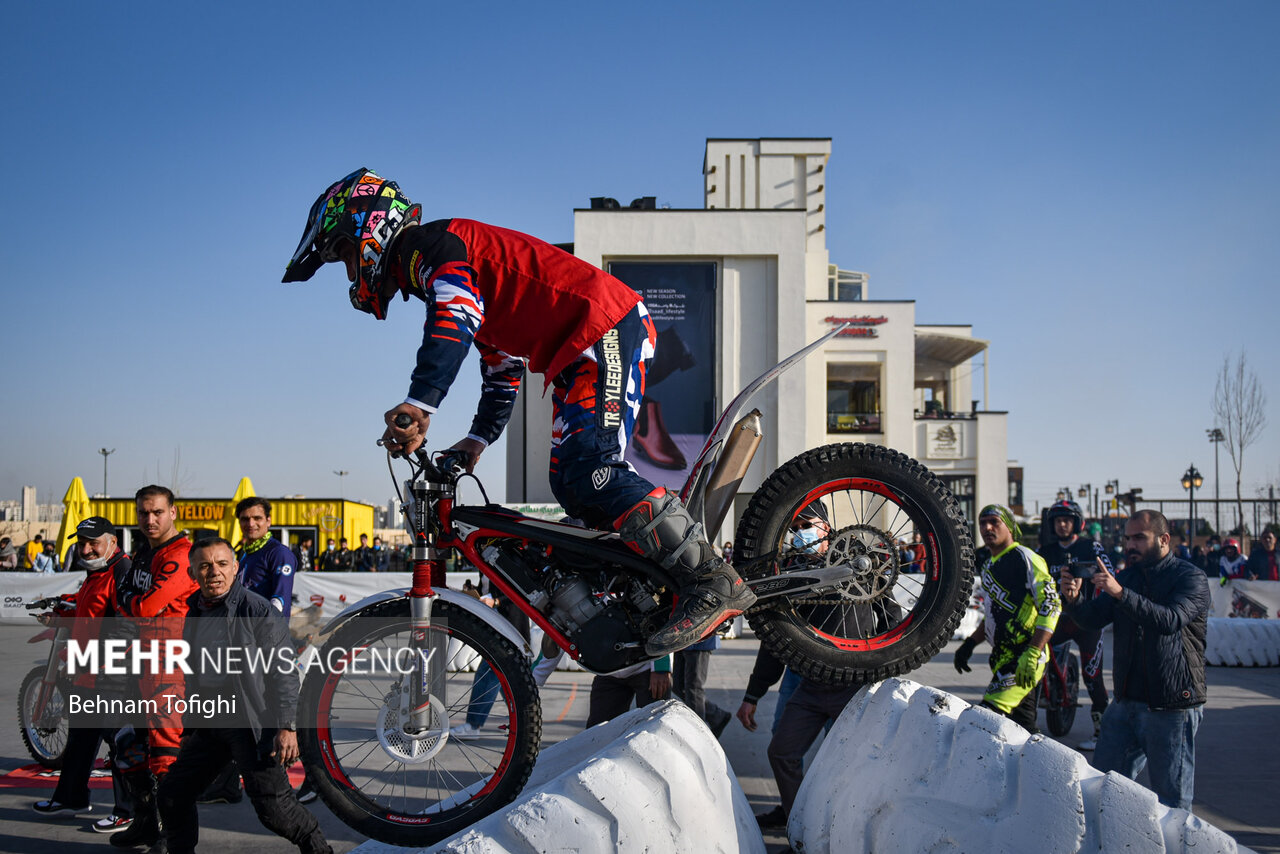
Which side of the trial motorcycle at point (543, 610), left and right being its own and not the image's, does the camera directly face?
left

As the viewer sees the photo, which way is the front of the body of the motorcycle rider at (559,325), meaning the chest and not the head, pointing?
to the viewer's left

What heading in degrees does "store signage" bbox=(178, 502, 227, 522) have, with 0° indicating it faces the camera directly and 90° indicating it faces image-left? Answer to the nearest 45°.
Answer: approximately 0°

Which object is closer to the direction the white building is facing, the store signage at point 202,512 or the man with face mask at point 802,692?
the man with face mask

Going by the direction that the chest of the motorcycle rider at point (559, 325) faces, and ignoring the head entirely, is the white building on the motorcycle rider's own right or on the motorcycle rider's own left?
on the motorcycle rider's own right

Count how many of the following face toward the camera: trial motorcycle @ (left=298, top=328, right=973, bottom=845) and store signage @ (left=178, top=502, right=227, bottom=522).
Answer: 1

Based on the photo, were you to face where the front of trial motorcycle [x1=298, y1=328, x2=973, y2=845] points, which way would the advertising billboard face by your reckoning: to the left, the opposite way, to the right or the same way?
to the left
